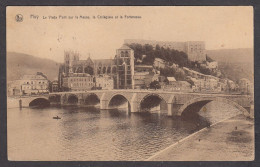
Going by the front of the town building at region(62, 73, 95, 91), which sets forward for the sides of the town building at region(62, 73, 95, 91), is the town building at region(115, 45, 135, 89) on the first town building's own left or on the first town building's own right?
on the first town building's own left

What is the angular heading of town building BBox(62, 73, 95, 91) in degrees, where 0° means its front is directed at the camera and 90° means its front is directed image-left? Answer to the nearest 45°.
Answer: approximately 0°
